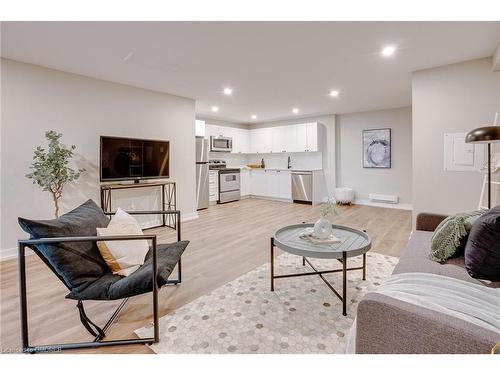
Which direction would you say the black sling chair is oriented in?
to the viewer's right

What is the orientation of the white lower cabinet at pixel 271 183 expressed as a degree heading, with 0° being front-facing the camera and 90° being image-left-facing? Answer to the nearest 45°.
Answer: approximately 45°

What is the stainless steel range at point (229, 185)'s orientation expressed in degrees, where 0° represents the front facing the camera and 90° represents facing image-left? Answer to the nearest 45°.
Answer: approximately 315°

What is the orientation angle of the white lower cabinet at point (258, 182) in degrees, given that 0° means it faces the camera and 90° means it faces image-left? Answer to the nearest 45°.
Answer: approximately 45°

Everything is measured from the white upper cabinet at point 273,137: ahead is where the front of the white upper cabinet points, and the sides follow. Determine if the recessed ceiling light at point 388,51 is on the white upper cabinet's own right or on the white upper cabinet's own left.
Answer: on the white upper cabinet's own left

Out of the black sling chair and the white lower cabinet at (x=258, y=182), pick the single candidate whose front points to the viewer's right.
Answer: the black sling chair
